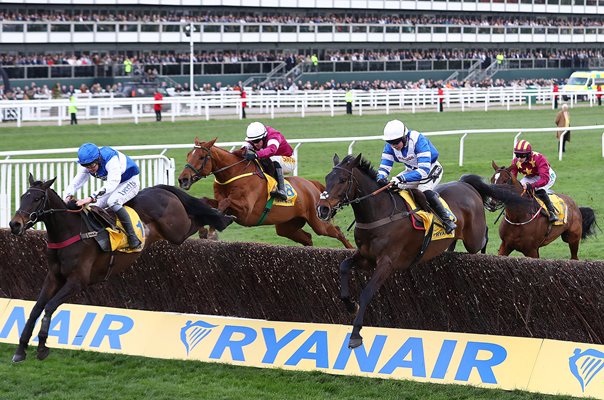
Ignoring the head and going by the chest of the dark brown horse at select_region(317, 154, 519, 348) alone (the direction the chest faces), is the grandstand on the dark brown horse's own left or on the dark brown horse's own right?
on the dark brown horse's own right

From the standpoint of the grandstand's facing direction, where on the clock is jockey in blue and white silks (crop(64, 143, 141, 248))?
The jockey in blue and white silks is roughly at 12 o'clock from the grandstand.

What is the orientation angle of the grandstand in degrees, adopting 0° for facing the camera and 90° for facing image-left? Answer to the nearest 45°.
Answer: approximately 0°

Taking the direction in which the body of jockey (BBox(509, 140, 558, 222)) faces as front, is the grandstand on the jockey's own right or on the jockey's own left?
on the jockey's own right

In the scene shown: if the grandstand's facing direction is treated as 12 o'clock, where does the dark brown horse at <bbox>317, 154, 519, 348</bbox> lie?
The dark brown horse is roughly at 12 o'clock from the grandstand.

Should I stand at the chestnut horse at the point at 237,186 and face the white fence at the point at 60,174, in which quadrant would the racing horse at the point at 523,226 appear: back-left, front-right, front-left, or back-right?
back-right

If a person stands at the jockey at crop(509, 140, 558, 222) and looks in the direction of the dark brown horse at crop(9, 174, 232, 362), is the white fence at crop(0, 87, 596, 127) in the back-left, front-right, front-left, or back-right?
back-right
